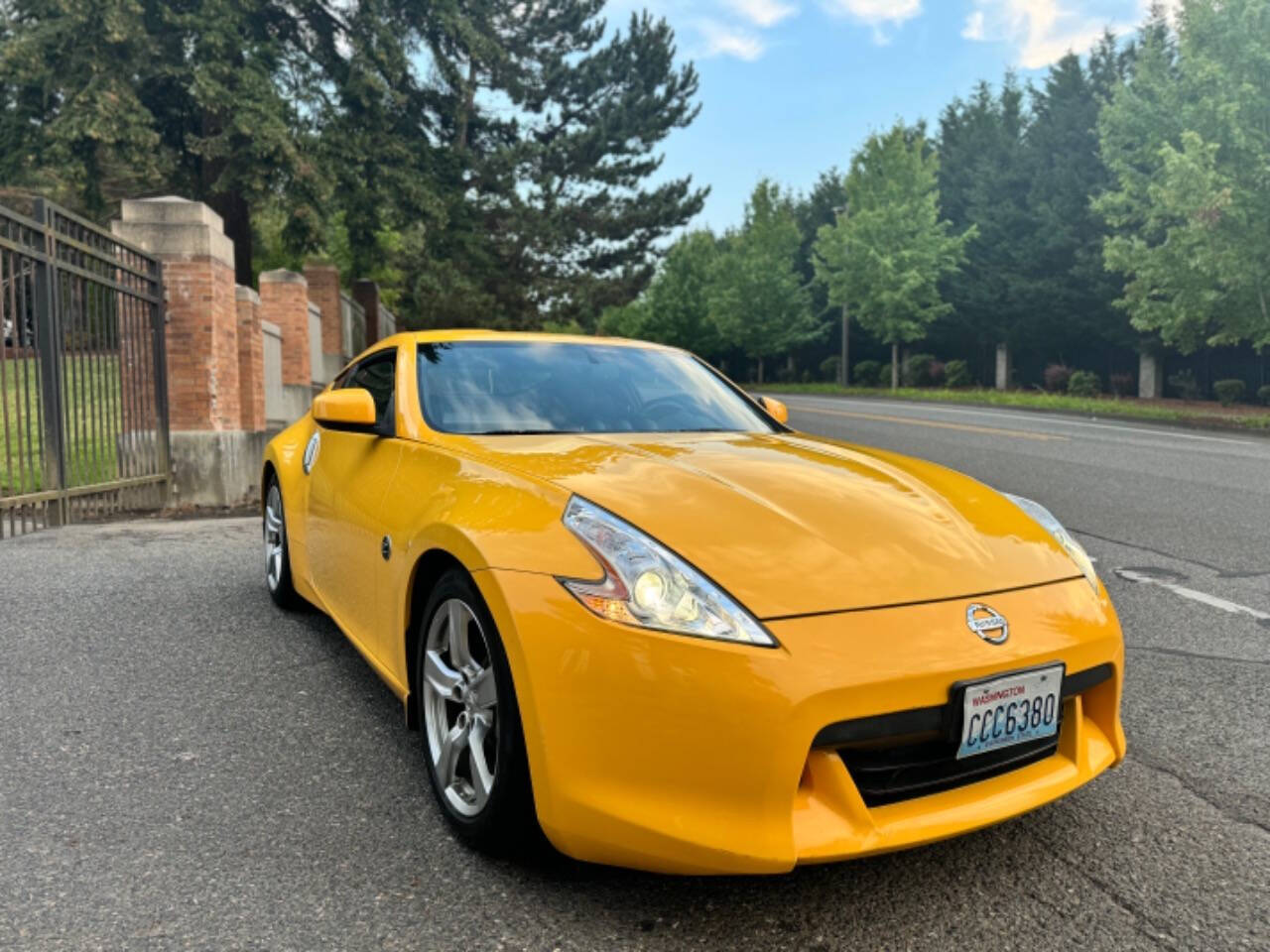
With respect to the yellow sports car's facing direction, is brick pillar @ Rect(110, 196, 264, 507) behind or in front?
behind

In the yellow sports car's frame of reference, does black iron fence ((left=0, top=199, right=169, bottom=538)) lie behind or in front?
behind

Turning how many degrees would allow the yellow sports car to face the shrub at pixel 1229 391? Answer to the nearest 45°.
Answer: approximately 90° to its left

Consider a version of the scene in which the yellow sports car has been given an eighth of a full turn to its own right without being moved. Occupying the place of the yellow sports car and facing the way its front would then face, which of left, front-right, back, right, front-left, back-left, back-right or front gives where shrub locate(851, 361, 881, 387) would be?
back

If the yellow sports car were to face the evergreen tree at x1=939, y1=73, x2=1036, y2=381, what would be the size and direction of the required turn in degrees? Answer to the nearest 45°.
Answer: approximately 135° to its left

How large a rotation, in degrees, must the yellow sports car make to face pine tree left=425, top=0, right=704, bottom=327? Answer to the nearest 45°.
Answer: approximately 135° to its left

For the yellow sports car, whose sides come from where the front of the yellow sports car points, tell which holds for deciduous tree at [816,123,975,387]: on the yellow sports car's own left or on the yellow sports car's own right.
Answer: on the yellow sports car's own left

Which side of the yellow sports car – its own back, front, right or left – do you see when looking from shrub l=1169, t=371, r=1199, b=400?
left

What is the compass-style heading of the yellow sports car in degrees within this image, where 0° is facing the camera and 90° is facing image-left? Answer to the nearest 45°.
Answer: approximately 315°
